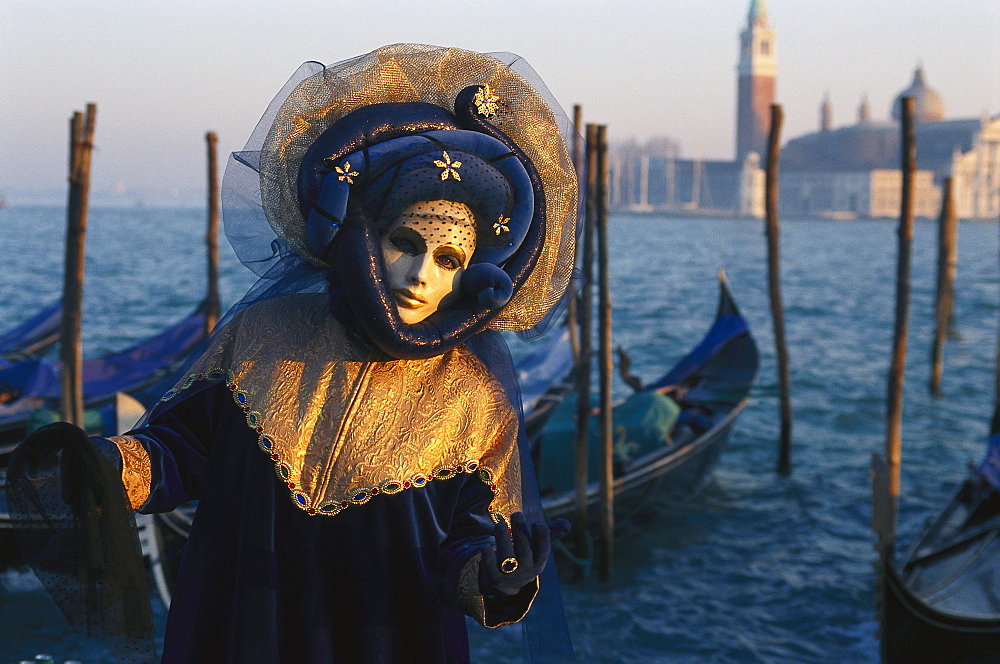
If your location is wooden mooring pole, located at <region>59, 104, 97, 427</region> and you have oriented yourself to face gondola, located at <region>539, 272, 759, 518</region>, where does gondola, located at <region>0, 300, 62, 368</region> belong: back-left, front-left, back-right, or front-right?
back-left

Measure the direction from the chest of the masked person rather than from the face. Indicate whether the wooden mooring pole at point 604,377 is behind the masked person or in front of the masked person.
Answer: behind

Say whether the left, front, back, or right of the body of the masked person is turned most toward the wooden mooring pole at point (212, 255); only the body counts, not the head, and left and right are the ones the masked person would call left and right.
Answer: back

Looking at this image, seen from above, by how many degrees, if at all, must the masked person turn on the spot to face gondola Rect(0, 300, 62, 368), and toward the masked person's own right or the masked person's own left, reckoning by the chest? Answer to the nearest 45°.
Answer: approximately 180°
